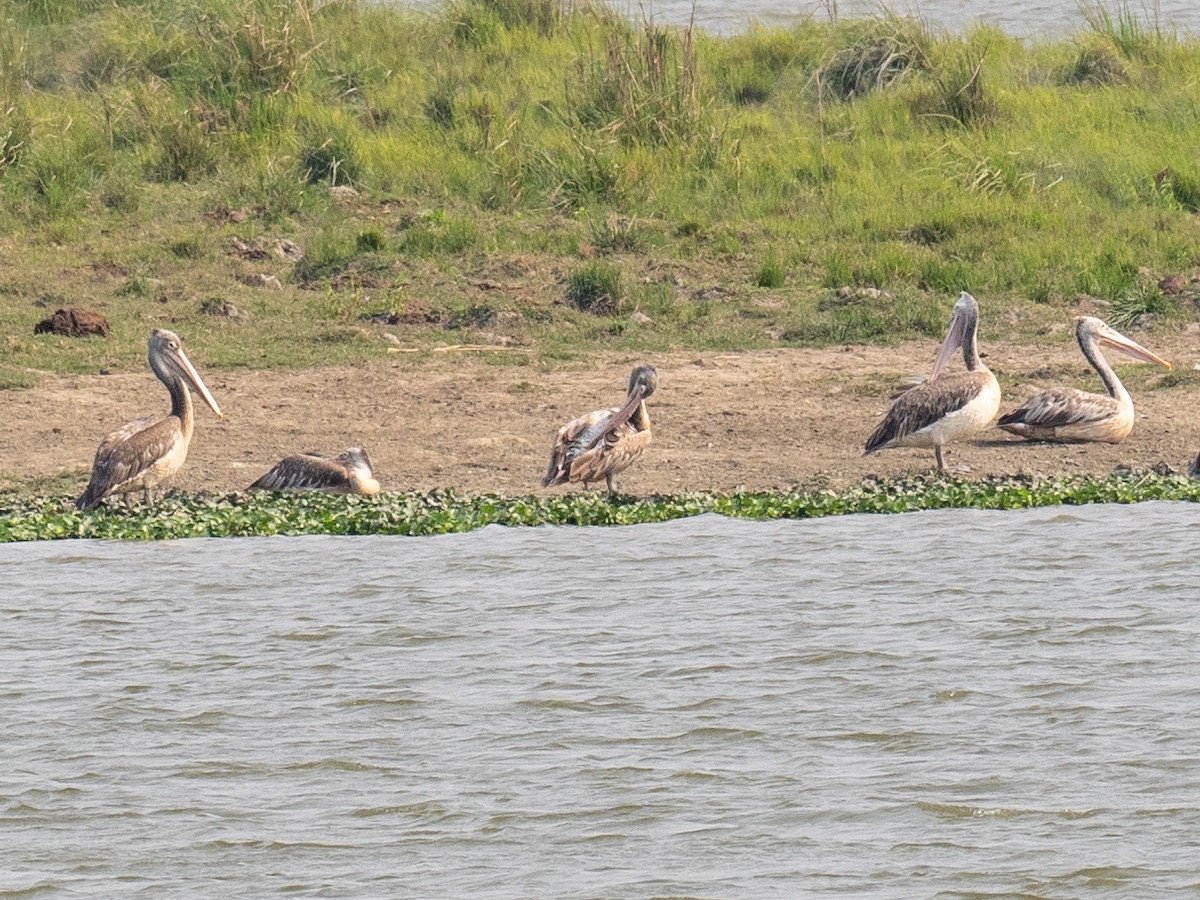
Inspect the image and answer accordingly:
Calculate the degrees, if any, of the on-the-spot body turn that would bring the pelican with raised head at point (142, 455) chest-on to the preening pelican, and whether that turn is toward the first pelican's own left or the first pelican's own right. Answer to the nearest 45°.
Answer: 0° — it already faces it

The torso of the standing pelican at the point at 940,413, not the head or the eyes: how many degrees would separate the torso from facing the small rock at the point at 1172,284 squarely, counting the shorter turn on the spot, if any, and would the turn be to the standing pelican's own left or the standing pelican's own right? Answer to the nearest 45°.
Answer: approximately 90° to the standing pelican's own left

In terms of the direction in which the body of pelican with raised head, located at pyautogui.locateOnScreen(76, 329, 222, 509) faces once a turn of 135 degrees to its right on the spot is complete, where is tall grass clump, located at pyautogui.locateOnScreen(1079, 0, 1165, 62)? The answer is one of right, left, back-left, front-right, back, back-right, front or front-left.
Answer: back

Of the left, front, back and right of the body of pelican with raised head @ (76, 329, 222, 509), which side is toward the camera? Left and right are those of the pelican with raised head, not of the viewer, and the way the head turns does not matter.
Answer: right

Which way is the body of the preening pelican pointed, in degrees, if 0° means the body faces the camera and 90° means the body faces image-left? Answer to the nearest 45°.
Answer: approximately 270°

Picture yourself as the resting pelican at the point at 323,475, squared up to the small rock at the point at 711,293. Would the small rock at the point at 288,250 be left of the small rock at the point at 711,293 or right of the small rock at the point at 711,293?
left

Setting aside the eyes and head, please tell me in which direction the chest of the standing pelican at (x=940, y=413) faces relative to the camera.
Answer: to the viewer's right

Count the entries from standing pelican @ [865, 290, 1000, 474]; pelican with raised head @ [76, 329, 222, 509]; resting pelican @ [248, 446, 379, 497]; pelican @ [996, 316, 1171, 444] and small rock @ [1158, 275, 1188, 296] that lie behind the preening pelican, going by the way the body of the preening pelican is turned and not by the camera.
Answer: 2

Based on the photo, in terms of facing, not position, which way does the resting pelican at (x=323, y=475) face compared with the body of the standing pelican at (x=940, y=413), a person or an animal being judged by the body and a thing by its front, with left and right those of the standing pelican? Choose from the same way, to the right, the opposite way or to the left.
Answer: the same way

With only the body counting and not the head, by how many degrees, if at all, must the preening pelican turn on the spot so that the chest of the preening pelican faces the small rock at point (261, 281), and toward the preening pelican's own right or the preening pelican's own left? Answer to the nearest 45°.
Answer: approximately 135° to the preening pelican's own left

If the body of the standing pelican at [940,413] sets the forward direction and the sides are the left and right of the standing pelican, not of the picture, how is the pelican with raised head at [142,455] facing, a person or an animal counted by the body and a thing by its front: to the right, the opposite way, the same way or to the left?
the same way

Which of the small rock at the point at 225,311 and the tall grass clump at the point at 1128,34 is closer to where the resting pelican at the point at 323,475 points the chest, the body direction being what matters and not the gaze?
the tall grass clump

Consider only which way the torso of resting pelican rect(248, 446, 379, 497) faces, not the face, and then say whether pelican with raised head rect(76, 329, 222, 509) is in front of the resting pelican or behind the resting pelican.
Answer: behind

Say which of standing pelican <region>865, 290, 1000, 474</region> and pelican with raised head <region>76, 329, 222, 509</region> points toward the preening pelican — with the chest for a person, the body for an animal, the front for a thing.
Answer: the pelican with raised head

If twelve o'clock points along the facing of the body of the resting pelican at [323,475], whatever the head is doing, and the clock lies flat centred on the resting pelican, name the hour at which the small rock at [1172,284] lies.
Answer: The small rock is roughly at 11 o'clock from the resting pelican.

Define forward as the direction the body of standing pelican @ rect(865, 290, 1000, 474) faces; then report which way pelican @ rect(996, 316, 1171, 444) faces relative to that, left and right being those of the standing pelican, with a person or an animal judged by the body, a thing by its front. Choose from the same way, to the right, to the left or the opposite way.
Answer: the same way

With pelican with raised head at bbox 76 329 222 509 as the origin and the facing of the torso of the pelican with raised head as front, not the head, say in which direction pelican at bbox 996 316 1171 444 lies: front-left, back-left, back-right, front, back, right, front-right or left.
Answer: front

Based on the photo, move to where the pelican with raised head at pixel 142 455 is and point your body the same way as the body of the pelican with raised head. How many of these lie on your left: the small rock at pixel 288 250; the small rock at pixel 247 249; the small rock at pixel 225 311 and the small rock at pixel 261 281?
4
